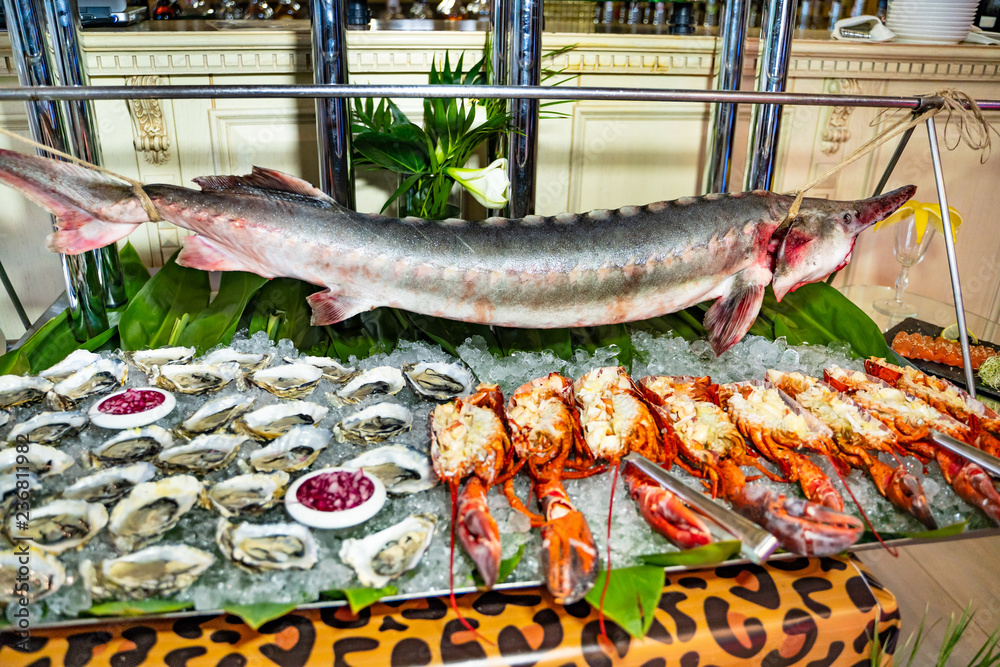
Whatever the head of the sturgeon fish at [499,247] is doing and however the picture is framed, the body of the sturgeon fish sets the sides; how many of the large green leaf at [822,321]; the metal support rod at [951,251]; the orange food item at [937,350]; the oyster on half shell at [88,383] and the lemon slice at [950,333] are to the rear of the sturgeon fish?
1

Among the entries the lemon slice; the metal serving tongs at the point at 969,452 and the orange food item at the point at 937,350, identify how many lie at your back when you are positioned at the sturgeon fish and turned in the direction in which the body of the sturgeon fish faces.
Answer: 0

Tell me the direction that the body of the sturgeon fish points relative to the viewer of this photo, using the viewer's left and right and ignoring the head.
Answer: facing to the right of the viewer

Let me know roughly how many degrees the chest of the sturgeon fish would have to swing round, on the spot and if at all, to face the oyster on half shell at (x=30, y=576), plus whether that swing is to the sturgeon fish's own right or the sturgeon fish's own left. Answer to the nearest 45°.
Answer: approximately 135° to the sturgeon fish's own right

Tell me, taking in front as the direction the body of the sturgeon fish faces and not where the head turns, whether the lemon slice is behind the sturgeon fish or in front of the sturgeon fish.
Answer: in front

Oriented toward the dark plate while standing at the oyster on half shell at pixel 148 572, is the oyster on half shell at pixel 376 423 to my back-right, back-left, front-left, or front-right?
front-left

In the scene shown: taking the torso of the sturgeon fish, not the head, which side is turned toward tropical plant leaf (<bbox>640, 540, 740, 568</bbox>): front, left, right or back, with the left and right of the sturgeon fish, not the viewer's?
right

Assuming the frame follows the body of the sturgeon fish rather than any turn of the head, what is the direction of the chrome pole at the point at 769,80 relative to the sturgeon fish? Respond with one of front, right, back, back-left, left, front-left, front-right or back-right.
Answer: front-left
